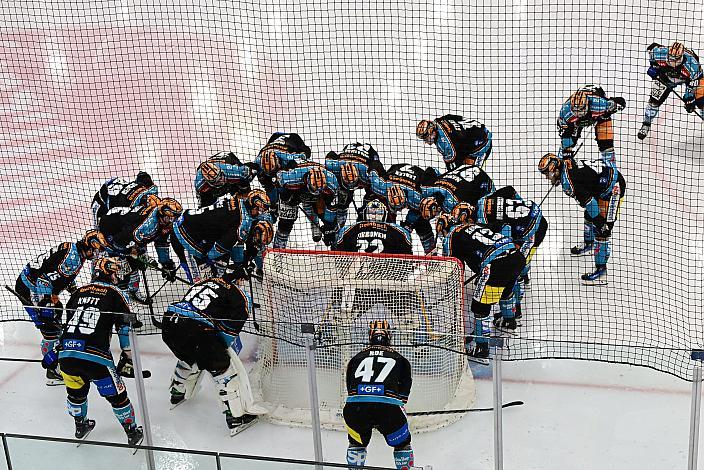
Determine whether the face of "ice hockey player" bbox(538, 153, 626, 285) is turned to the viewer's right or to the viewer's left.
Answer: to the viewer's left

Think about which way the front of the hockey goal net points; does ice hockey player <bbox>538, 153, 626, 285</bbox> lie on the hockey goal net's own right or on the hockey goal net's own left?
on the hockey goal net's own right

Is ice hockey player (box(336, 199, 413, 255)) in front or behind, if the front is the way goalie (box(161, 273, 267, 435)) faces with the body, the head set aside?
in front

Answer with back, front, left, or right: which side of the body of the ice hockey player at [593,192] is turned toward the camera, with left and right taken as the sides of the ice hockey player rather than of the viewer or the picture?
left

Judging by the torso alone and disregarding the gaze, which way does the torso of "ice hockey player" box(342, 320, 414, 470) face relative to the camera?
away from the camera

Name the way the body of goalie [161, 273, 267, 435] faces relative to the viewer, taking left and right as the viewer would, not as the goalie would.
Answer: facing away from the viewer and to the right of the viewer

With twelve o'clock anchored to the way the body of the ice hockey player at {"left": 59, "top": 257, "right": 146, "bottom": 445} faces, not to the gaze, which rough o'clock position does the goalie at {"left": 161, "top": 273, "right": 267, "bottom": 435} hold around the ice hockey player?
The goalie is roughly at 2 o'clock from the ice hockey player.

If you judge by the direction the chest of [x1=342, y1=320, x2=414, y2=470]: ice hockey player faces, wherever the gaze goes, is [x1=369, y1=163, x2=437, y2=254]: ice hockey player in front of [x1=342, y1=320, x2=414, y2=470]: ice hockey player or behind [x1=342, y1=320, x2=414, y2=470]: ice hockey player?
in front

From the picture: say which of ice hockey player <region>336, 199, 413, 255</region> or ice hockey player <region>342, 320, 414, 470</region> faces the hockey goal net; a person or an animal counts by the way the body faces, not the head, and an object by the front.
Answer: ice hockey player <region>342, 320, 414, 470</region>

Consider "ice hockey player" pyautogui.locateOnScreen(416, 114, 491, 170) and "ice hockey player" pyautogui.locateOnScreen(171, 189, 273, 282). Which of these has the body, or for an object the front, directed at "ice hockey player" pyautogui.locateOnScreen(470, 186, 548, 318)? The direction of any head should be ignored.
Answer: "ice hockey player" pyautogui.locateOnScreen(171, 189, 273, 282)

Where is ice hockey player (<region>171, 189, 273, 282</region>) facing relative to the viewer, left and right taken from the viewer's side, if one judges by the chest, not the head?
facing to the right of the viewer

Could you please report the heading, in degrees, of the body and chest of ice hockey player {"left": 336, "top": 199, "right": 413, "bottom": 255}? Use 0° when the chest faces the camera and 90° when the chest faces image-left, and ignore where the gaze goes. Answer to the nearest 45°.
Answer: approximately 180°

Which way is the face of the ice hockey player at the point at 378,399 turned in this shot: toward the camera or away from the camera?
away from the camera

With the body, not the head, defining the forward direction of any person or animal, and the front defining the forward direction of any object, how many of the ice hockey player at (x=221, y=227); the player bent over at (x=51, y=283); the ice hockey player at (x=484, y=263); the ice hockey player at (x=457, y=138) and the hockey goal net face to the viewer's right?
2

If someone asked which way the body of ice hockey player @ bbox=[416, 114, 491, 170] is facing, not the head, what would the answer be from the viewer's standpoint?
to the viewer's left
